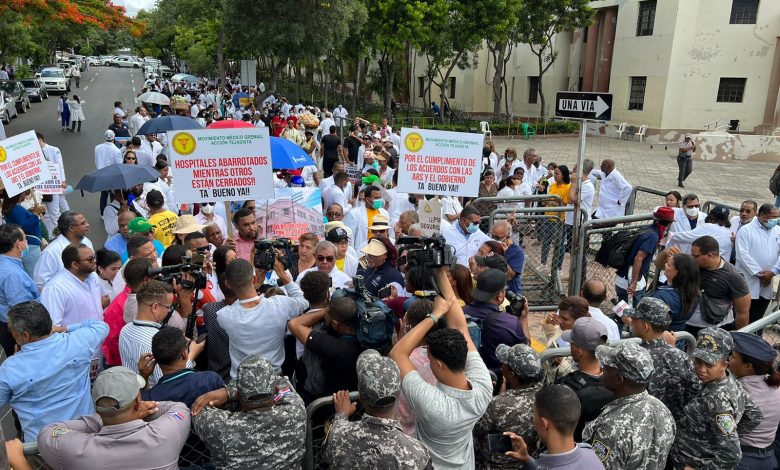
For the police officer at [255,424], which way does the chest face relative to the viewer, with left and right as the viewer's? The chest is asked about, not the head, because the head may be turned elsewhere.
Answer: facing away from the viewer

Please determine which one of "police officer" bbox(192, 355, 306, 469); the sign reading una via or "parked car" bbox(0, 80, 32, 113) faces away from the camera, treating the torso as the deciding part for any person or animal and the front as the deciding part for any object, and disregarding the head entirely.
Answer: the police officer

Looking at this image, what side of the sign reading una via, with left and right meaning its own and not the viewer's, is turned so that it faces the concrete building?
back

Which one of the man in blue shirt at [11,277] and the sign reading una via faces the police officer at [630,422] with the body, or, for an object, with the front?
the sign reading una via

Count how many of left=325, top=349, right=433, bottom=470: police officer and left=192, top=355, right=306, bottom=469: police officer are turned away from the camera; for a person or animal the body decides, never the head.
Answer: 2

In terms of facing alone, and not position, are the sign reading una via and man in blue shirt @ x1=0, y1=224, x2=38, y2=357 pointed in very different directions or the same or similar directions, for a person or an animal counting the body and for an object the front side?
very different directions

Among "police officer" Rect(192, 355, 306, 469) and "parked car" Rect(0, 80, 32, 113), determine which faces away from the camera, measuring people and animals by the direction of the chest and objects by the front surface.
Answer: the police officer

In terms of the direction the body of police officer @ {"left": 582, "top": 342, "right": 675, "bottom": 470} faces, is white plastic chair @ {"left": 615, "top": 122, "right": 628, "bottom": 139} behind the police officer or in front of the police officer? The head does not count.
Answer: in front

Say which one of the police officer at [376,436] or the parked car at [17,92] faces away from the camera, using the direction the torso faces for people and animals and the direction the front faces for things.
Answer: the police officer

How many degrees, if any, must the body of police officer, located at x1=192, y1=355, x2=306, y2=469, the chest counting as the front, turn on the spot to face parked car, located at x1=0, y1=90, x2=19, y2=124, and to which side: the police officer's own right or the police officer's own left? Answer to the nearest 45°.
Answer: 0° — they already face it

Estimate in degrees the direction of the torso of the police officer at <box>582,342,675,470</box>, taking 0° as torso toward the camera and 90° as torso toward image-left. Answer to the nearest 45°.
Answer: approximately 135°

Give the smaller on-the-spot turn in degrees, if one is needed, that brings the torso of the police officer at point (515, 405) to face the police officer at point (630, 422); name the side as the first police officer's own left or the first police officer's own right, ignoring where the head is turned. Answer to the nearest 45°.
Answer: approximately 135° to the first police officer's own right

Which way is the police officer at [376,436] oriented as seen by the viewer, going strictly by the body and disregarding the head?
away from the camera
